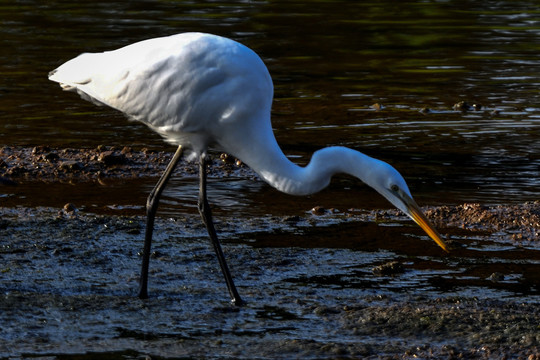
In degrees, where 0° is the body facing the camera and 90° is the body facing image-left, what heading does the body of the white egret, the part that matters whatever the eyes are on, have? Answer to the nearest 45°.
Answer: approximately 270°
